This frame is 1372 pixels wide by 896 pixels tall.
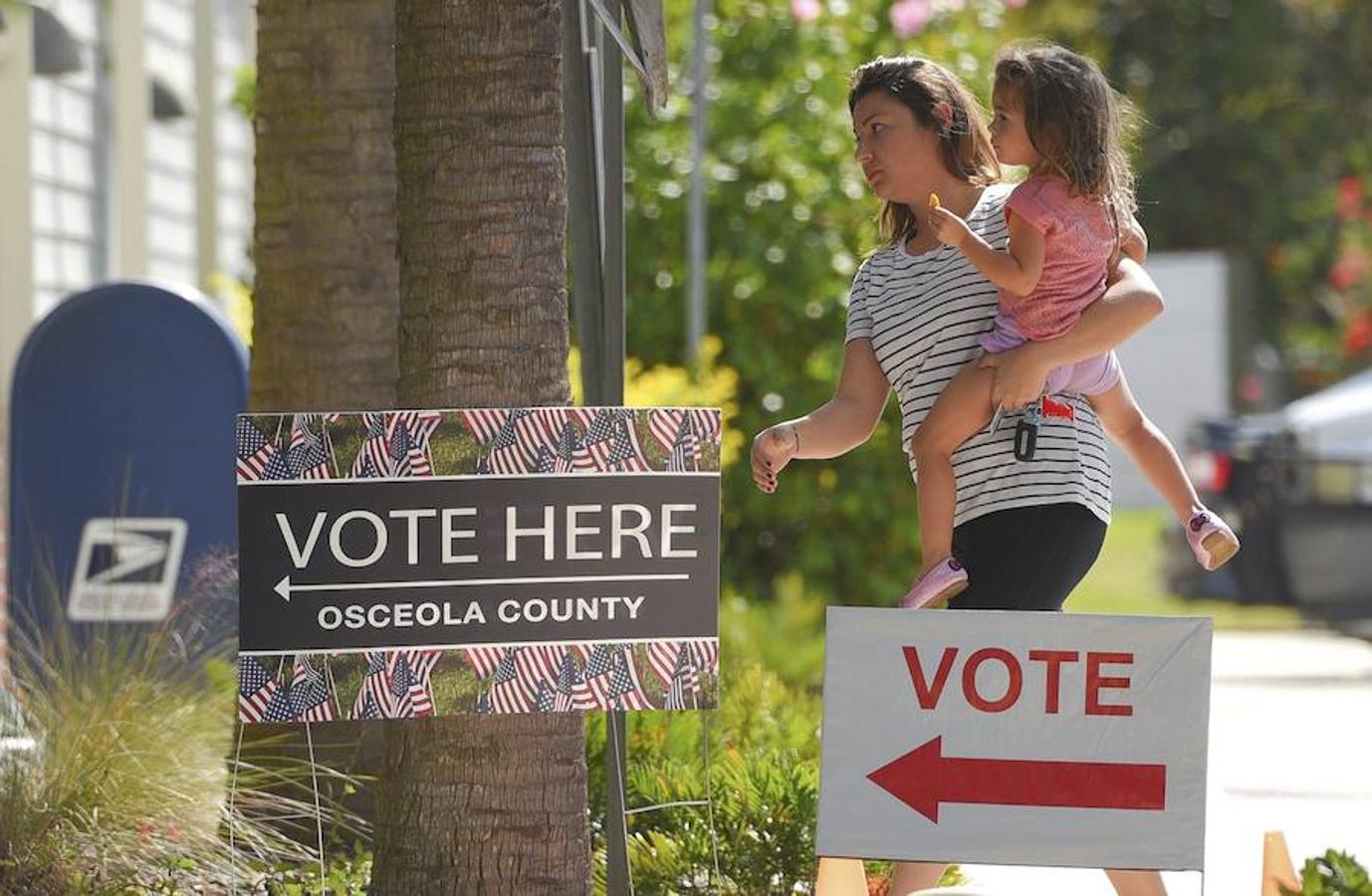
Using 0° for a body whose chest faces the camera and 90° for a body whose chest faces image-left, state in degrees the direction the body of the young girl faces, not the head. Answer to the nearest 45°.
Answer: approximately 135°

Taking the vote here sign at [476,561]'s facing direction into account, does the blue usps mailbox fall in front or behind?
behind

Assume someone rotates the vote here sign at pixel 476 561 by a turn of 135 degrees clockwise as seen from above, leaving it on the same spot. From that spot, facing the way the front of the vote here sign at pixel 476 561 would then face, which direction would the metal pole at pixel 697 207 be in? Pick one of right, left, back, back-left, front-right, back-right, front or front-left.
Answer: front-right

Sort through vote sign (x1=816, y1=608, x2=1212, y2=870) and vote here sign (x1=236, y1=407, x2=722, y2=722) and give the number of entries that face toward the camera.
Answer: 2

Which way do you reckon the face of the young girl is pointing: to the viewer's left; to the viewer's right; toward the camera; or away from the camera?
to the viewer's left

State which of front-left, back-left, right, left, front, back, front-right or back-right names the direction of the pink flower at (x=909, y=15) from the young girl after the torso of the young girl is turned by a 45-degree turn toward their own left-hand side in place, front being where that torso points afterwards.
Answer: right

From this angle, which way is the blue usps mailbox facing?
to the viewer's right

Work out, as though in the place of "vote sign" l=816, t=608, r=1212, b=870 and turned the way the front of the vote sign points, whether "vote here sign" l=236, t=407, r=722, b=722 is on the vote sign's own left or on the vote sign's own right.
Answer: on the vote sign's own right

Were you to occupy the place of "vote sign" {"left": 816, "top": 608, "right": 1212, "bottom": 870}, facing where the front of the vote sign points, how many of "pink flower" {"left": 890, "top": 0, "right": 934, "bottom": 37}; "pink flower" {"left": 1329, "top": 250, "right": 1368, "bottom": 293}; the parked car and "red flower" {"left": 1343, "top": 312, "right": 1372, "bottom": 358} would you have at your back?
4
